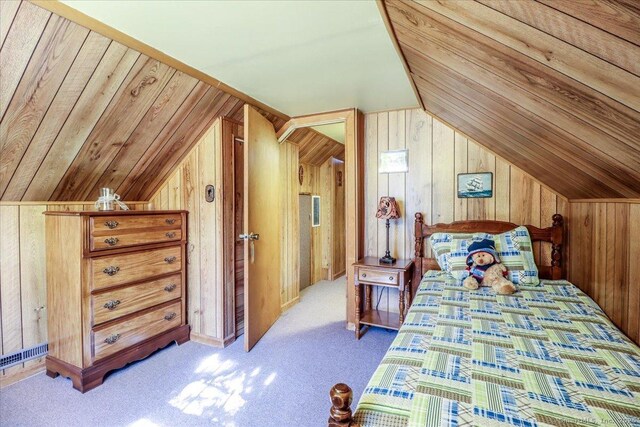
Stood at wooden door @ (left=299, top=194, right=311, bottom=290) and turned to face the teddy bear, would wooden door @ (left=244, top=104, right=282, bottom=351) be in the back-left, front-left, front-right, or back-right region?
front-right

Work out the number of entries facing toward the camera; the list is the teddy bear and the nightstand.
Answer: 2

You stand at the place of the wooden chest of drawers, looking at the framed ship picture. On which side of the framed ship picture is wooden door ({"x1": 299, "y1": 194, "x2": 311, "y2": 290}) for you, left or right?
left

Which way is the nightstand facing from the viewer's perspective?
toward the camera

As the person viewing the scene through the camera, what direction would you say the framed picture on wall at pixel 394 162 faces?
facing the viewer

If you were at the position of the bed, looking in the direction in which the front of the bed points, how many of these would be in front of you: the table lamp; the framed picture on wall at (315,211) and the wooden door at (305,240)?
0

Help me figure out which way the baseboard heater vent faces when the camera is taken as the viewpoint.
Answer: facing the viewer and to the right of the viewer

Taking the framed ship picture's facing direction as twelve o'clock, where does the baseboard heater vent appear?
The baseboard heater vent is roughly at 2 o'clock from the framed ship picture.

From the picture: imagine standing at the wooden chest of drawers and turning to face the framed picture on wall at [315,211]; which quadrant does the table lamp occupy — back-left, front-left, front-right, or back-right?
front-right
